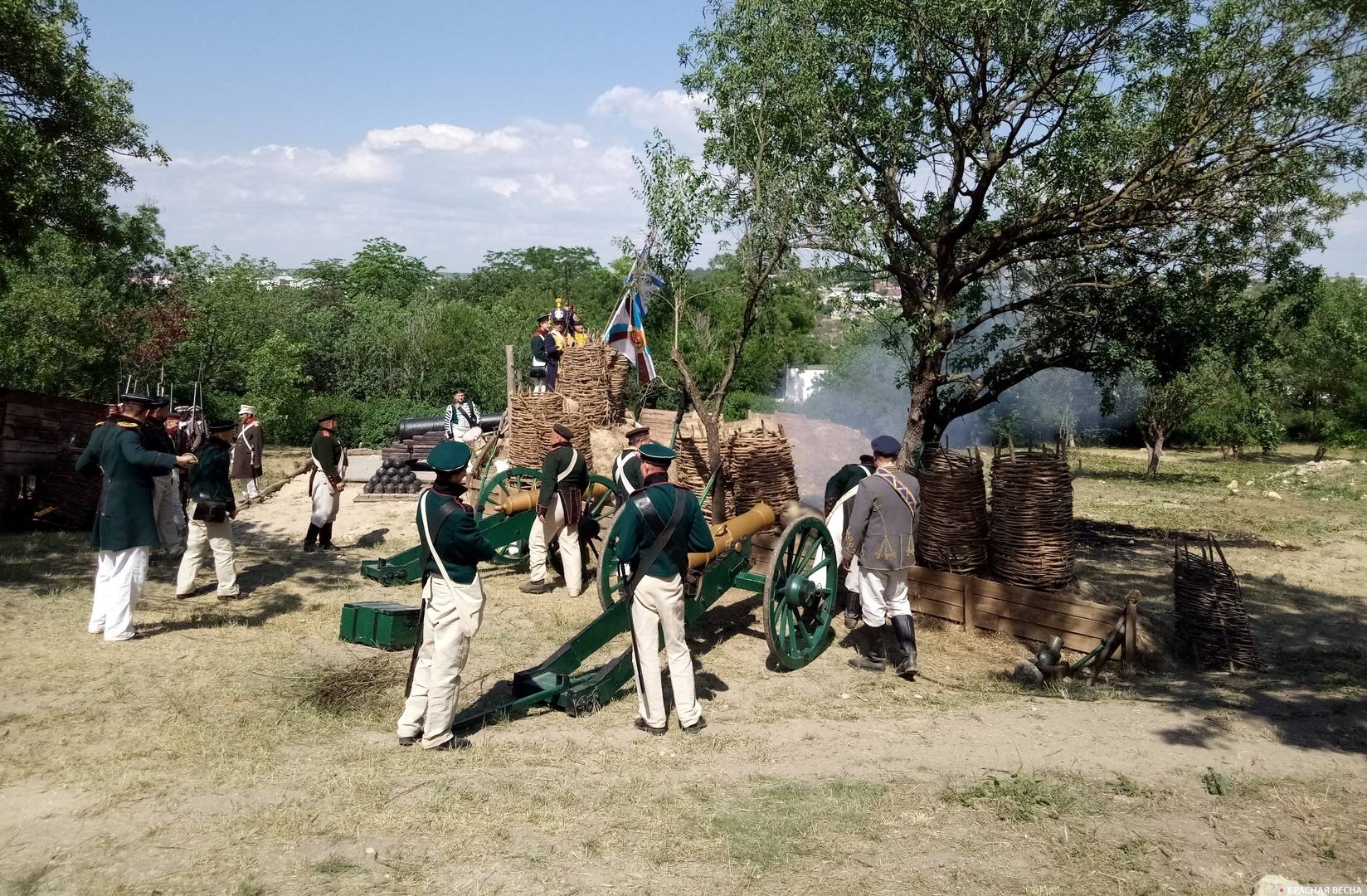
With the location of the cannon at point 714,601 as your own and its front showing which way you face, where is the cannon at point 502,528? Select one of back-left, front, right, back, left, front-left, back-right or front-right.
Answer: left

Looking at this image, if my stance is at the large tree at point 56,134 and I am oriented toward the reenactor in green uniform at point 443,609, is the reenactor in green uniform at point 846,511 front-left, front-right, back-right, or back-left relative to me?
front-left

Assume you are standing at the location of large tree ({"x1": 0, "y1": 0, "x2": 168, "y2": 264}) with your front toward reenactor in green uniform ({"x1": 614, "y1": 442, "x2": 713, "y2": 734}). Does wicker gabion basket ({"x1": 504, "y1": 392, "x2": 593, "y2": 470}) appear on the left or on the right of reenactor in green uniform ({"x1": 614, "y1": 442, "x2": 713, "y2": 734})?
left

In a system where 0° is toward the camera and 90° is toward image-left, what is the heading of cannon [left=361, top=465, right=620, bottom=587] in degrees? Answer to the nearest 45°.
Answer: approximately 225°

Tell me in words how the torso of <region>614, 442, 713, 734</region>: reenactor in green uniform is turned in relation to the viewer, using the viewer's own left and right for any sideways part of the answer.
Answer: facing away from the viewer

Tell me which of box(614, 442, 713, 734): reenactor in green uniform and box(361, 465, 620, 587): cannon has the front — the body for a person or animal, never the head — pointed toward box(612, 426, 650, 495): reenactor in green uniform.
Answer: box(614, 442, 713, 734): reenactor in green uniform

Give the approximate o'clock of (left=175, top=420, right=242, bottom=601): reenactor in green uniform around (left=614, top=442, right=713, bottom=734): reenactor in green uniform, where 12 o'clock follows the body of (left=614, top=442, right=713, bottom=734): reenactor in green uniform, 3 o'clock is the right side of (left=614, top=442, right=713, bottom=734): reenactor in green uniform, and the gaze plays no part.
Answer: (left=175, top=420, right=242, bottom=601): reenactor in green uniform is roughly at 10 o'clock from (left=614, top=442, right=713, bottom=734): reenactor in green uniform.

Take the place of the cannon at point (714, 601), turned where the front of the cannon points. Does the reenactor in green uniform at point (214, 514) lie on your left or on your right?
on your left

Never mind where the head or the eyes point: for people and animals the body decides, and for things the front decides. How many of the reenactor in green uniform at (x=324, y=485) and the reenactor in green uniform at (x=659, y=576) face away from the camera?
1

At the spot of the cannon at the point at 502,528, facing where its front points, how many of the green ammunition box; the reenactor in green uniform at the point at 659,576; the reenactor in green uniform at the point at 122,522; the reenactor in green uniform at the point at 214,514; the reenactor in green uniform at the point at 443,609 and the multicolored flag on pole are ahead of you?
1

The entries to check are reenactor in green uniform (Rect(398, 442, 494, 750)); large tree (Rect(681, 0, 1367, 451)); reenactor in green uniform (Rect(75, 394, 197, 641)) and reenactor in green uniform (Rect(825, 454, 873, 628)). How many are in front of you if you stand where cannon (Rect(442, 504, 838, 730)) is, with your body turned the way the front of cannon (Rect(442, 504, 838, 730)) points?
2

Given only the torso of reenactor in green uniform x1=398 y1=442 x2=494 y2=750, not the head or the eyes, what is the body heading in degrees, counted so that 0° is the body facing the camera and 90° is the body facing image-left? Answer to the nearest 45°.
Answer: approximately 225°

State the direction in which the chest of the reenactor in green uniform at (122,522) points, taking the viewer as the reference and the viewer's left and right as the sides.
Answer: facing away from the viewer and to the right of the viewer

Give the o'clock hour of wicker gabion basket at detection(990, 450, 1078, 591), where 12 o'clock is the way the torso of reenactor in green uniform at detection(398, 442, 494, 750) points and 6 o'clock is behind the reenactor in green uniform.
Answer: The wicker gabion basket is roughly at 1 o'clock from the reenactor in green uniform.

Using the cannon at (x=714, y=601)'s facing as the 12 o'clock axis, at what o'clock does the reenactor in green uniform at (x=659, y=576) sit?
The reenactor in green uniform is roughly at 5 o'clock from the cannon.
